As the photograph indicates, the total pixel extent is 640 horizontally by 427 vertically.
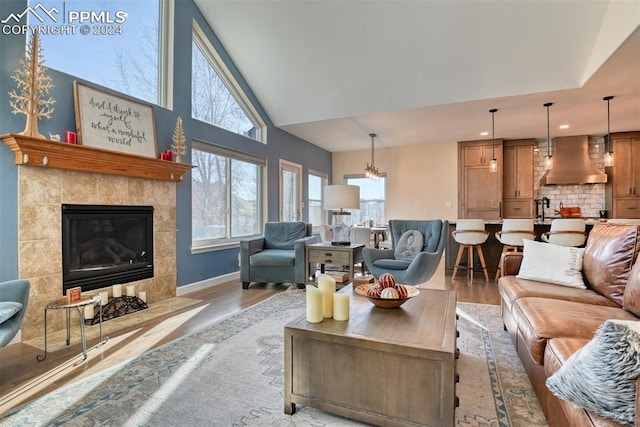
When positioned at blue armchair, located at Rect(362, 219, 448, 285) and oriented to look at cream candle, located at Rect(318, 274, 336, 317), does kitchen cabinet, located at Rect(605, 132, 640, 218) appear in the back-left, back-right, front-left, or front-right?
back-left

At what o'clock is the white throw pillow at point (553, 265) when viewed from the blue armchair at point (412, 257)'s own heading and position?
The white throw pillow is roughly at 9 o'clock from the blue armchair.

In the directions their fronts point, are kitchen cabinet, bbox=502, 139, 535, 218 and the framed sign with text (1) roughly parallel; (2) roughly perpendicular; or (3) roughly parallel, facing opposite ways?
roughly perpendicular

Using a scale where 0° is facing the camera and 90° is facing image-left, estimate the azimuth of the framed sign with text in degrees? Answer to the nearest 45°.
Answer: approximately 315°

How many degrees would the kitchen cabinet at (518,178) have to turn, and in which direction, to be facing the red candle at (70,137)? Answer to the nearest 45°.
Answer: approximately 45° to its right

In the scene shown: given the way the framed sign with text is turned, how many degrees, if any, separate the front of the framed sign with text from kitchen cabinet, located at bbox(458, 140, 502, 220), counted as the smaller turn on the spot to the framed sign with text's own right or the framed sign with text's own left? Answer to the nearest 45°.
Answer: approximately 45° to the framed sign with text's own left
